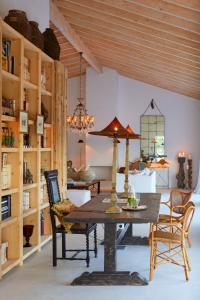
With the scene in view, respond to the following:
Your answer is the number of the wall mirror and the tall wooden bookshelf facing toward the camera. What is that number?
1

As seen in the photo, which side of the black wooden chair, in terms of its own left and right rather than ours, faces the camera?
right

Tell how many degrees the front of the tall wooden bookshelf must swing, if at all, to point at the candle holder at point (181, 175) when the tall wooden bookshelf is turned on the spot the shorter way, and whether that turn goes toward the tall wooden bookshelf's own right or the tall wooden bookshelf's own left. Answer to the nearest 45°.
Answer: approximately 45° to the tall wooden bookshelf's own left

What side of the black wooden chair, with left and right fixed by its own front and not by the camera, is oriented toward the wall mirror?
left

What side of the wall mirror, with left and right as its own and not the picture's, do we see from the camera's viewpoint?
front

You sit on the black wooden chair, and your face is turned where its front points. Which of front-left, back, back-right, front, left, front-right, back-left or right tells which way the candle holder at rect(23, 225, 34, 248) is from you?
back-left

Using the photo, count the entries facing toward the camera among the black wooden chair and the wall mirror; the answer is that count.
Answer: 1

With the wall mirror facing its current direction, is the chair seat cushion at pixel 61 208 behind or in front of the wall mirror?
in front

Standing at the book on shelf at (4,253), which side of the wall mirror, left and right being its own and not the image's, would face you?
front

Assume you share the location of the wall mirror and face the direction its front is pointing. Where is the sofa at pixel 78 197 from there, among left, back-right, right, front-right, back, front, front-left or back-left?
front

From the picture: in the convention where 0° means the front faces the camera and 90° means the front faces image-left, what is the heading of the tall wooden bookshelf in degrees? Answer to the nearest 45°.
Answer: approximately 270°

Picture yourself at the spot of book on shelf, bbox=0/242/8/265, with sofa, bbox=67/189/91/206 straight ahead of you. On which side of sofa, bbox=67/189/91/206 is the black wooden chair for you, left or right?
right

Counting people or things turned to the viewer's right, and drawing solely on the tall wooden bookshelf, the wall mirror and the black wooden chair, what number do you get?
2

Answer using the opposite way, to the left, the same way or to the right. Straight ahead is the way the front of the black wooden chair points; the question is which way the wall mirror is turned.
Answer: to the right

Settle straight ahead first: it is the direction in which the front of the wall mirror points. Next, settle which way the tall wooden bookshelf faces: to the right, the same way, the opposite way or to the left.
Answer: to the left
